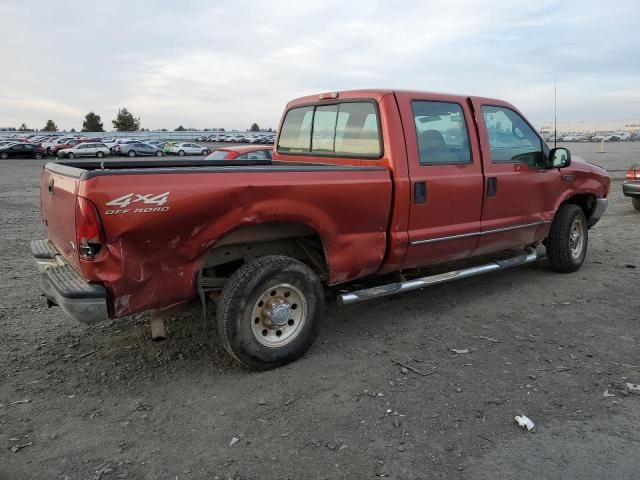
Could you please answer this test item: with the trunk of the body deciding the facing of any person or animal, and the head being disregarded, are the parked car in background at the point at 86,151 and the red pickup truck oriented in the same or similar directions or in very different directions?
very different directions

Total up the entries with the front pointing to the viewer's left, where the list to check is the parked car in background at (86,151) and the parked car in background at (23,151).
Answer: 2

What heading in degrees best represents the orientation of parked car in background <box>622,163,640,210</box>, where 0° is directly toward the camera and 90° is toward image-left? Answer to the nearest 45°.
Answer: approximately 225°

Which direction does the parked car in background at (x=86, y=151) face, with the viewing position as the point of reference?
facing to the left of the viewer

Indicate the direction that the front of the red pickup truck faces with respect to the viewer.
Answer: facing away from the viewer and to the right of the viewer

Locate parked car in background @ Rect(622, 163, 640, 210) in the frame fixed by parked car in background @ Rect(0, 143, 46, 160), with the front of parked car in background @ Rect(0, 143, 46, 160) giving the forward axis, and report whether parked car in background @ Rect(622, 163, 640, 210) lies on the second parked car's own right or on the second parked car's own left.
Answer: on the second parked car's own left

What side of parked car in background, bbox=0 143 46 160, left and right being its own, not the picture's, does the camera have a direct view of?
left

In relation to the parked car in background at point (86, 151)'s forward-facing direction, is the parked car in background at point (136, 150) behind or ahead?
behind

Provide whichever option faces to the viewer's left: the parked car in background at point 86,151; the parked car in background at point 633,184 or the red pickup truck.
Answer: the parked car in background at point 86,151
